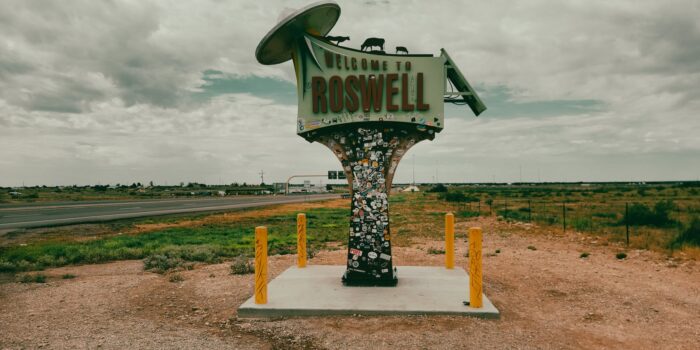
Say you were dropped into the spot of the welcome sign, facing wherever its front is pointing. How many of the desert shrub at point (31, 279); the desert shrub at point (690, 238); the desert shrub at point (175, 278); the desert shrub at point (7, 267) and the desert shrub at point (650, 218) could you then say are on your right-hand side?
3

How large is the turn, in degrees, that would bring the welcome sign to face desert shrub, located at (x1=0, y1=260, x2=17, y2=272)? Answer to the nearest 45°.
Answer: approximately 90° to its right

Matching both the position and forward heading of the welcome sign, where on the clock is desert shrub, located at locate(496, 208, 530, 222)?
The desert shrub is roughly at 7 o'clock from the welcome sign.

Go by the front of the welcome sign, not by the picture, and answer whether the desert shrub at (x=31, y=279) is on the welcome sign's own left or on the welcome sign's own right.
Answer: on the welcome sign's own right

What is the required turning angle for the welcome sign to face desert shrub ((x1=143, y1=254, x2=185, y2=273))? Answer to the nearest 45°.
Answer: approximately 135° to its right

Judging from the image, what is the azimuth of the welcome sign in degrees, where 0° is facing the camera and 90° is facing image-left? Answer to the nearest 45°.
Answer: approximately 0°

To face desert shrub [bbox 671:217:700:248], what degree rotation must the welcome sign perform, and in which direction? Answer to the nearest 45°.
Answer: approximately 135° to its left
